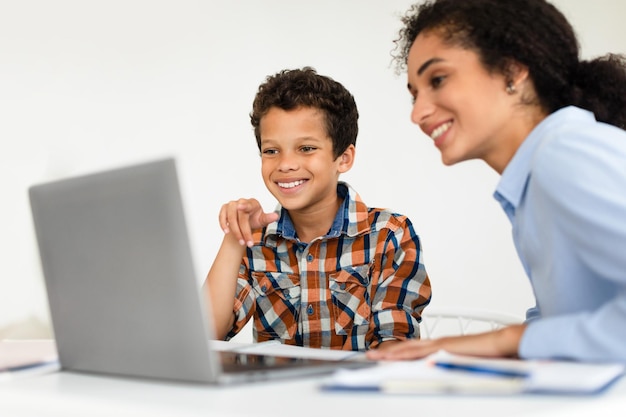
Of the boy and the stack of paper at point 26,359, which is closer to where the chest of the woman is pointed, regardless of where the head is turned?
the stack of paper

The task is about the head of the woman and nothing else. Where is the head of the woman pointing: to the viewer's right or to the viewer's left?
to the viewer's left

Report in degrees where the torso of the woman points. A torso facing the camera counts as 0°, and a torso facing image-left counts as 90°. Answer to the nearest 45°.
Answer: approximately 90°

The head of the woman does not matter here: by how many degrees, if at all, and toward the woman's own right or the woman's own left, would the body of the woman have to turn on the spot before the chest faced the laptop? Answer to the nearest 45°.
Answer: approximately 45° to the woman's own left

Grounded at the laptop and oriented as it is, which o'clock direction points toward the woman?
The woman is roughly at 1 o'clock from the laptop.

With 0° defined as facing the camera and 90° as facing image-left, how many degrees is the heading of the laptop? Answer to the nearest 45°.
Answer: approximately 225°

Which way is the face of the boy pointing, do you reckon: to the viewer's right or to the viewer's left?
to the viewer's left

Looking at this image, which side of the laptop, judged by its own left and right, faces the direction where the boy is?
front

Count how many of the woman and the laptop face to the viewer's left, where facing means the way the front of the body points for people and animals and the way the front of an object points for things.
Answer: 1
